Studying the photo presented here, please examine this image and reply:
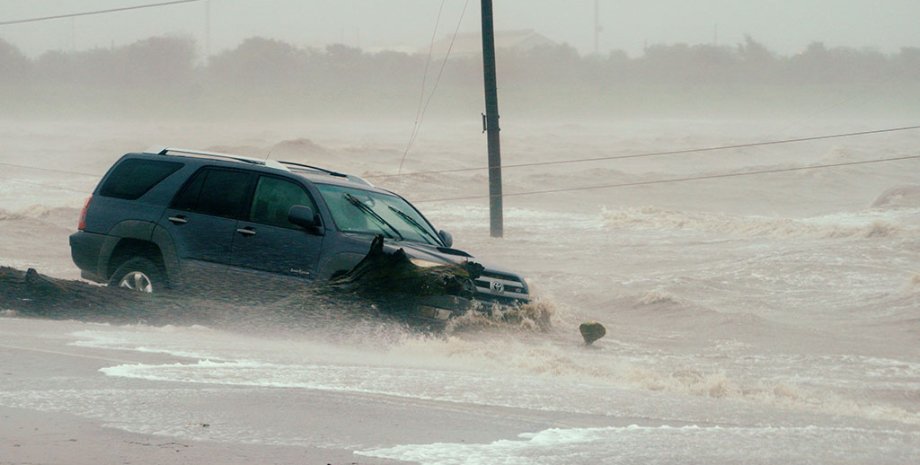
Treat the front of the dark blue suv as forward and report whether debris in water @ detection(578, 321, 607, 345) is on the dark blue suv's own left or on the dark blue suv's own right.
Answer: on the dark blue suv's own left

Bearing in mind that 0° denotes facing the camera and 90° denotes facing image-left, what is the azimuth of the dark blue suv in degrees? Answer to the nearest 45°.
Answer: approximately 315°

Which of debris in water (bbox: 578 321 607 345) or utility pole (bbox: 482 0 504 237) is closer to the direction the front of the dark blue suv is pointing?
the debris in water
